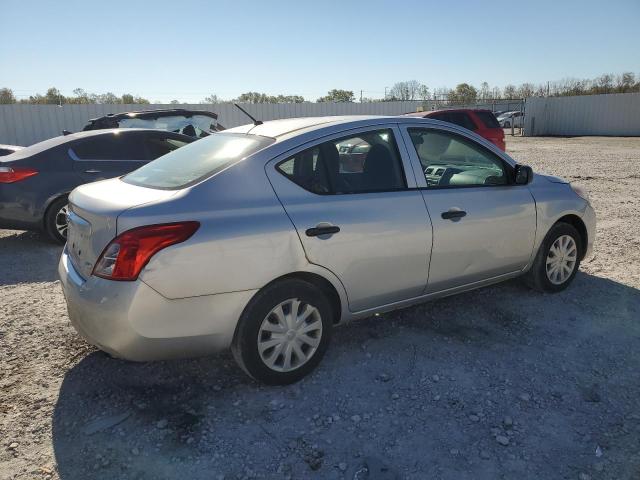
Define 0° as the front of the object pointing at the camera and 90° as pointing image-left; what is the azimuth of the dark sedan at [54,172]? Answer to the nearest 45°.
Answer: approximately 225°

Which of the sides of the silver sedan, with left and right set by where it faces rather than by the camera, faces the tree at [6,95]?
left

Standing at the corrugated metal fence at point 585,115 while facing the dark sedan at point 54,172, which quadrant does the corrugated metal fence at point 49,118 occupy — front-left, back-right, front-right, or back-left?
front-right

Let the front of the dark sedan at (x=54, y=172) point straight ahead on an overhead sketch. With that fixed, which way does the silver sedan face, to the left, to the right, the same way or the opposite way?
the same way

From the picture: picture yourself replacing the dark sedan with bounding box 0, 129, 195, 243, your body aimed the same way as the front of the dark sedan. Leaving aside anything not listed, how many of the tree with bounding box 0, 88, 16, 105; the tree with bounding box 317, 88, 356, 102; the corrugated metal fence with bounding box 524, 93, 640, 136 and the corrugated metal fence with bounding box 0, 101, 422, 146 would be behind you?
0

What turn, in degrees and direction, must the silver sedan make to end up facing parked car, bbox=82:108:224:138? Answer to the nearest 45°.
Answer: approximately 45° to its left

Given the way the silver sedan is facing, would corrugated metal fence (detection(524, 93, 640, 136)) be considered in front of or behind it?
in front

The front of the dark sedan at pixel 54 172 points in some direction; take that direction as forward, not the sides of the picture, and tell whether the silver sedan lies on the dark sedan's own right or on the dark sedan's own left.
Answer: on the dark sedan's own right

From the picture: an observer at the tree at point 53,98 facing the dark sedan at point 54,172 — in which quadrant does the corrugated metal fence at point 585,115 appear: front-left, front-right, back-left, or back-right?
front-left

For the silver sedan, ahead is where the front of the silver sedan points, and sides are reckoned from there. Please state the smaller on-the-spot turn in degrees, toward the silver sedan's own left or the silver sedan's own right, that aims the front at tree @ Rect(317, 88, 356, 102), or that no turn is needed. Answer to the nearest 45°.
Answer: approximately 45° to the silver sedan's own left

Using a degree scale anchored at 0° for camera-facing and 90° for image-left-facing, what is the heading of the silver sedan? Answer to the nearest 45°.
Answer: approximately 225°

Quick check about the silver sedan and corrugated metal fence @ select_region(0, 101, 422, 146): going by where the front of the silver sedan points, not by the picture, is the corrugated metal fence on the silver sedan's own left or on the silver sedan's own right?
on the silver sedan's own left

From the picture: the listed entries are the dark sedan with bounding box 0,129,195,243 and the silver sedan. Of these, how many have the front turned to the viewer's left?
0

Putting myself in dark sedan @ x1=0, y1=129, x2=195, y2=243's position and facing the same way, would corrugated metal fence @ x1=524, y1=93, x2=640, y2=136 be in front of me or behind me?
in front
